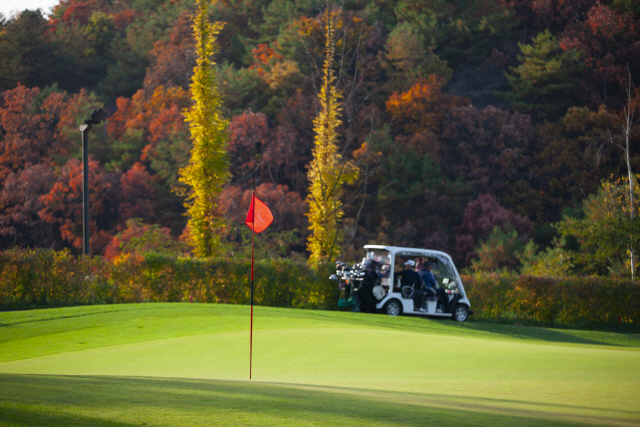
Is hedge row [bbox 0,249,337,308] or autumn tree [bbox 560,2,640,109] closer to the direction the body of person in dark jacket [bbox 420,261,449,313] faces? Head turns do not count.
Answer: the autumn tree

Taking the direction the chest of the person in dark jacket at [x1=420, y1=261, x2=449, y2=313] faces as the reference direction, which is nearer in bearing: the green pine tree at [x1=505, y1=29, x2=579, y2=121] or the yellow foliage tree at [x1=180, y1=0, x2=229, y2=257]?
the green pine tree

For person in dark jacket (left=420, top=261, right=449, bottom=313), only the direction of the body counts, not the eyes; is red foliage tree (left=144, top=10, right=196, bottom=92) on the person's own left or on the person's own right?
on the person's own left

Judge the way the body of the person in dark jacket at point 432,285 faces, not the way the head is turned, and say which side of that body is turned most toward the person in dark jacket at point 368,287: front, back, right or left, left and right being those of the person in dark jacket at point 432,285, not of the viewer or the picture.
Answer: back

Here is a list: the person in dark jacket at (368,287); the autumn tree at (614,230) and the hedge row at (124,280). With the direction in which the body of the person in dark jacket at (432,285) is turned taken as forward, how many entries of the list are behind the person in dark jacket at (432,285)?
2

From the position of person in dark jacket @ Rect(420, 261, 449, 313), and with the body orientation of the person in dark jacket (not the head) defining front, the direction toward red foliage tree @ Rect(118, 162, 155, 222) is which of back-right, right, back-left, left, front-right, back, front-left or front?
back-left

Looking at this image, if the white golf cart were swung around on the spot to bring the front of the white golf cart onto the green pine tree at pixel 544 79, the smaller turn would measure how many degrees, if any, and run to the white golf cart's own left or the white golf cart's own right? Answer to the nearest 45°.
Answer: approximately 90° to the white golf cart's own left

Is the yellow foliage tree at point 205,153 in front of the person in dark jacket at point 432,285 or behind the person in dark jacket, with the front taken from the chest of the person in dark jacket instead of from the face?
behind

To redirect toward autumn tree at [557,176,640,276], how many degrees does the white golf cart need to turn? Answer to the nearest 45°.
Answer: approximately 45° to its left

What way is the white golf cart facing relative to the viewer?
to the viewer's right

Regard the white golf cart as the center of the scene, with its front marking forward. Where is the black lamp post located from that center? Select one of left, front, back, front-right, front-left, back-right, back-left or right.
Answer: back

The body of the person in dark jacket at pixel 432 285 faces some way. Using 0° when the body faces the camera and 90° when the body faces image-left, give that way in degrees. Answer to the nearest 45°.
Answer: approximately 270°

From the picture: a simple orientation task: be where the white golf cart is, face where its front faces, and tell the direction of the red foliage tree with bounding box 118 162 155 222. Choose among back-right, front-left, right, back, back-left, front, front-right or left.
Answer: back-left

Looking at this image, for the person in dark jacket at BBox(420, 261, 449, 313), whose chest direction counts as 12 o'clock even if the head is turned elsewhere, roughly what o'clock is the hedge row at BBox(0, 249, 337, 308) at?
The hedge row is roughly at 6 o'clock from the person in dark jacket.
